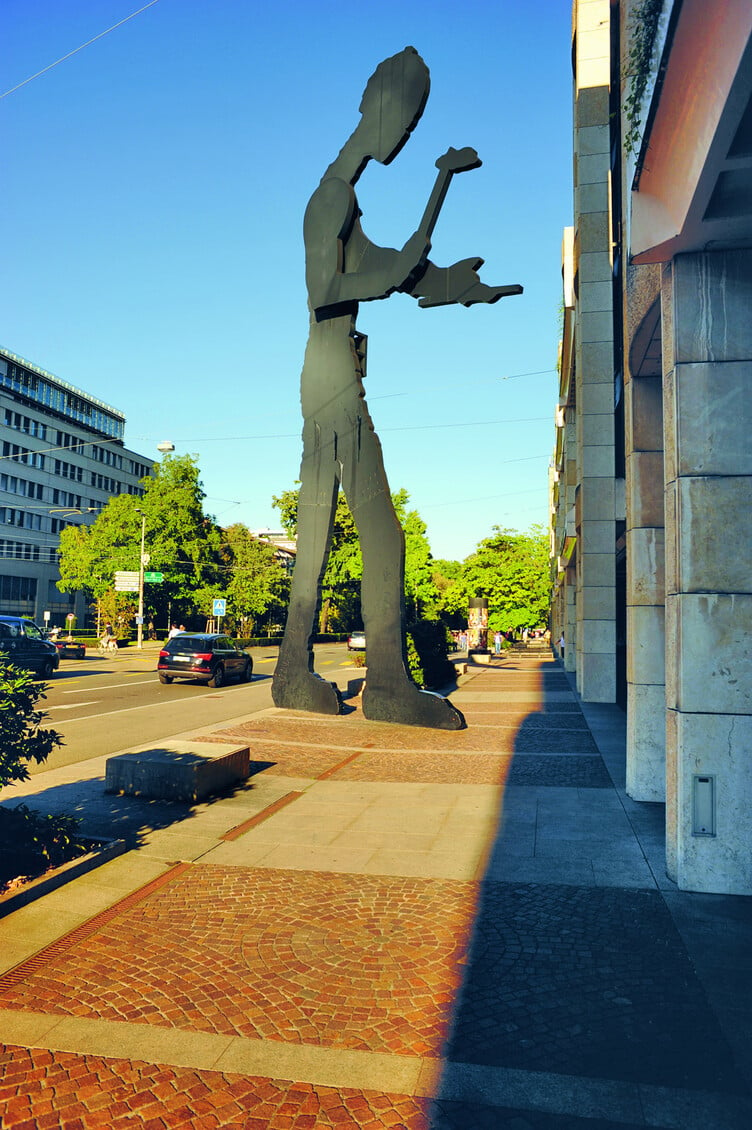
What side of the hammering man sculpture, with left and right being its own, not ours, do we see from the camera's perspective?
right

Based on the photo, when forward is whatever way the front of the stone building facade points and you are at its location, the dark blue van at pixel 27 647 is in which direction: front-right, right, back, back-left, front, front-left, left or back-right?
front-right

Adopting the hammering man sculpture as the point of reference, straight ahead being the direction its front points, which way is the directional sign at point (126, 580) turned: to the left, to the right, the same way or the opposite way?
to the right

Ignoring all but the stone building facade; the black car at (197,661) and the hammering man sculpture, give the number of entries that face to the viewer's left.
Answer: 1

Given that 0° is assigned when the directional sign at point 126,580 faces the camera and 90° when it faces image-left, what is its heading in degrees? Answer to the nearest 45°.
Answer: approximately 0°

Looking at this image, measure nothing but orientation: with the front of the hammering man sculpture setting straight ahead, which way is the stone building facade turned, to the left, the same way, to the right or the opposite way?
the opposite way

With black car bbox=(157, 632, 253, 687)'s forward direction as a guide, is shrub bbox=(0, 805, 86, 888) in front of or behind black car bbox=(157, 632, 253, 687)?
behind

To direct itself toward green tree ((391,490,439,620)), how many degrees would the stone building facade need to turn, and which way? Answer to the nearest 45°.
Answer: approximately 90° to its right

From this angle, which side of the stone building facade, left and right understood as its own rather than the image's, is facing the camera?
left

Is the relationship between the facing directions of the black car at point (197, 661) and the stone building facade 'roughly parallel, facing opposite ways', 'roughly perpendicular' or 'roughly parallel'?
roughly perpendicular

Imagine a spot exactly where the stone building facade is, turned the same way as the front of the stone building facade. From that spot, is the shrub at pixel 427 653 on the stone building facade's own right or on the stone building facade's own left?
on the stone building facade's own right

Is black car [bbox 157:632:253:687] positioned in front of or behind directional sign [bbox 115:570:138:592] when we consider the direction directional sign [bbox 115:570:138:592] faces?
in front

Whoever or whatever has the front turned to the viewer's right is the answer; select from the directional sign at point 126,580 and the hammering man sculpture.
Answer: the hammering man sculpture
